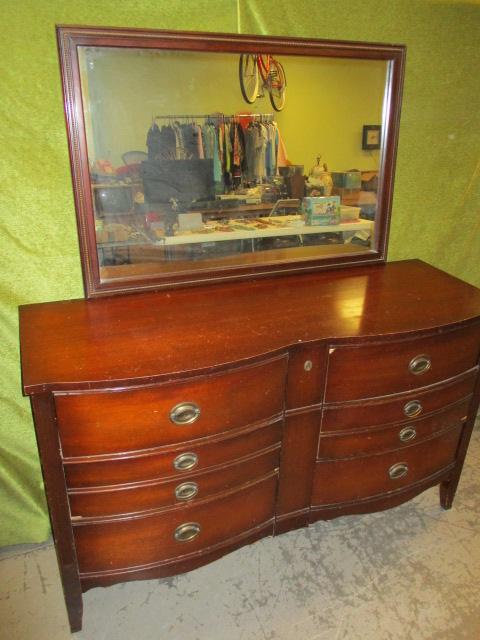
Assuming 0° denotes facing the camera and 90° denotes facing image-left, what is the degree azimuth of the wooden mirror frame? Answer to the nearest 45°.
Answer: approximately 315°
